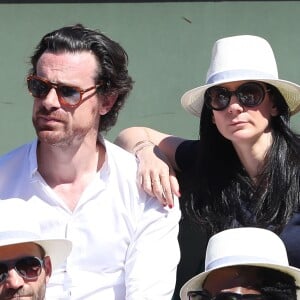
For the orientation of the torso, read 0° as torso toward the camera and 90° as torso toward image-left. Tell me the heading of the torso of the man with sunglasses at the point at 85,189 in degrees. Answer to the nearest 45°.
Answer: approximately 45°

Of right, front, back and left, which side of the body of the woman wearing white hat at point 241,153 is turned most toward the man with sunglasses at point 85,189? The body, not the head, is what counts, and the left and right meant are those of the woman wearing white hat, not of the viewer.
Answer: right

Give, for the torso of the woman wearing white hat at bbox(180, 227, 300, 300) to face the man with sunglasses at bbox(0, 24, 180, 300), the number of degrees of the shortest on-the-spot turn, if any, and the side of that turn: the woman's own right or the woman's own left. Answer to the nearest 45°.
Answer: approximately 90° to the woman's own right

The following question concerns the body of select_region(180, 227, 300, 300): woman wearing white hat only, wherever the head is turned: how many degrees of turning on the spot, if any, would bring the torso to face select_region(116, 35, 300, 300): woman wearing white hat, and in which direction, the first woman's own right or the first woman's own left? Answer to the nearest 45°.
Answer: approximately 135° to the first woman's own right

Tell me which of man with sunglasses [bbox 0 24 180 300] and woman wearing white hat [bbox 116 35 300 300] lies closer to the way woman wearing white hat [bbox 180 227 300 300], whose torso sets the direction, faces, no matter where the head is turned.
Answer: the man with sunglasses

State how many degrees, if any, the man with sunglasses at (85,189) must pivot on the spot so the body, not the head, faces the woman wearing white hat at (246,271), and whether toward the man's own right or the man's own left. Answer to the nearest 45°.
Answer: approximately 90° to the man's own left
